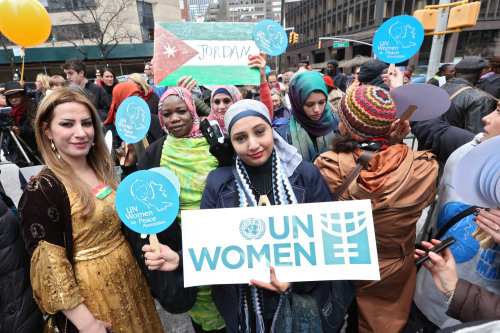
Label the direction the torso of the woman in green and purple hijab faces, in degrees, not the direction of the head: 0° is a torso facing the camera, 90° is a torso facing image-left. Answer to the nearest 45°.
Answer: approximately 315°

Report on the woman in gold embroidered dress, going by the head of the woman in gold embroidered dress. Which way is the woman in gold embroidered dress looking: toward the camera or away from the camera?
toward the camera

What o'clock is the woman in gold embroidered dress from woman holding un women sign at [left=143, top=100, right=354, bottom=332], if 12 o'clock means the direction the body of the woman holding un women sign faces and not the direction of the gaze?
The woman in gold embroidered dress is roughly at 3 o'clock from the woman holding un women sign.

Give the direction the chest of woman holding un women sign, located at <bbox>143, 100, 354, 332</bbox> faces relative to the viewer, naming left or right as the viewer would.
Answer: facing the viewer

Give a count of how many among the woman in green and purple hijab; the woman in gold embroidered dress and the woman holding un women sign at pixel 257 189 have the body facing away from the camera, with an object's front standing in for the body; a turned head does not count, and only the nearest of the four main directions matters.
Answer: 0

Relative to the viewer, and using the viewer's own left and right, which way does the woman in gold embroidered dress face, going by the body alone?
facing the viewer and to the right of the viewer

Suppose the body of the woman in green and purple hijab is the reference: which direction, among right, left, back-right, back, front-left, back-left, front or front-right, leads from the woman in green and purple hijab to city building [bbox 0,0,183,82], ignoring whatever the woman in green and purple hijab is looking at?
back
